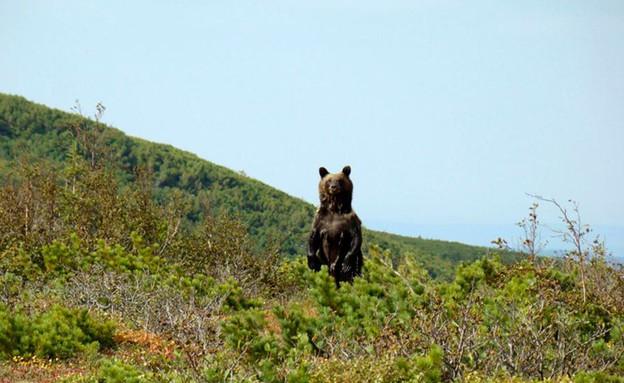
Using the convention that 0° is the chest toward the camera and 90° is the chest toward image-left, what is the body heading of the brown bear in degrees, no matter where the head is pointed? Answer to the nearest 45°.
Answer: approximately 0°

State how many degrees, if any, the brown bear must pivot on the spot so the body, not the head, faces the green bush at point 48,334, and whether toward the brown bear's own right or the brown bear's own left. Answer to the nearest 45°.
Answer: approximately 45° to the brown bear's own right
